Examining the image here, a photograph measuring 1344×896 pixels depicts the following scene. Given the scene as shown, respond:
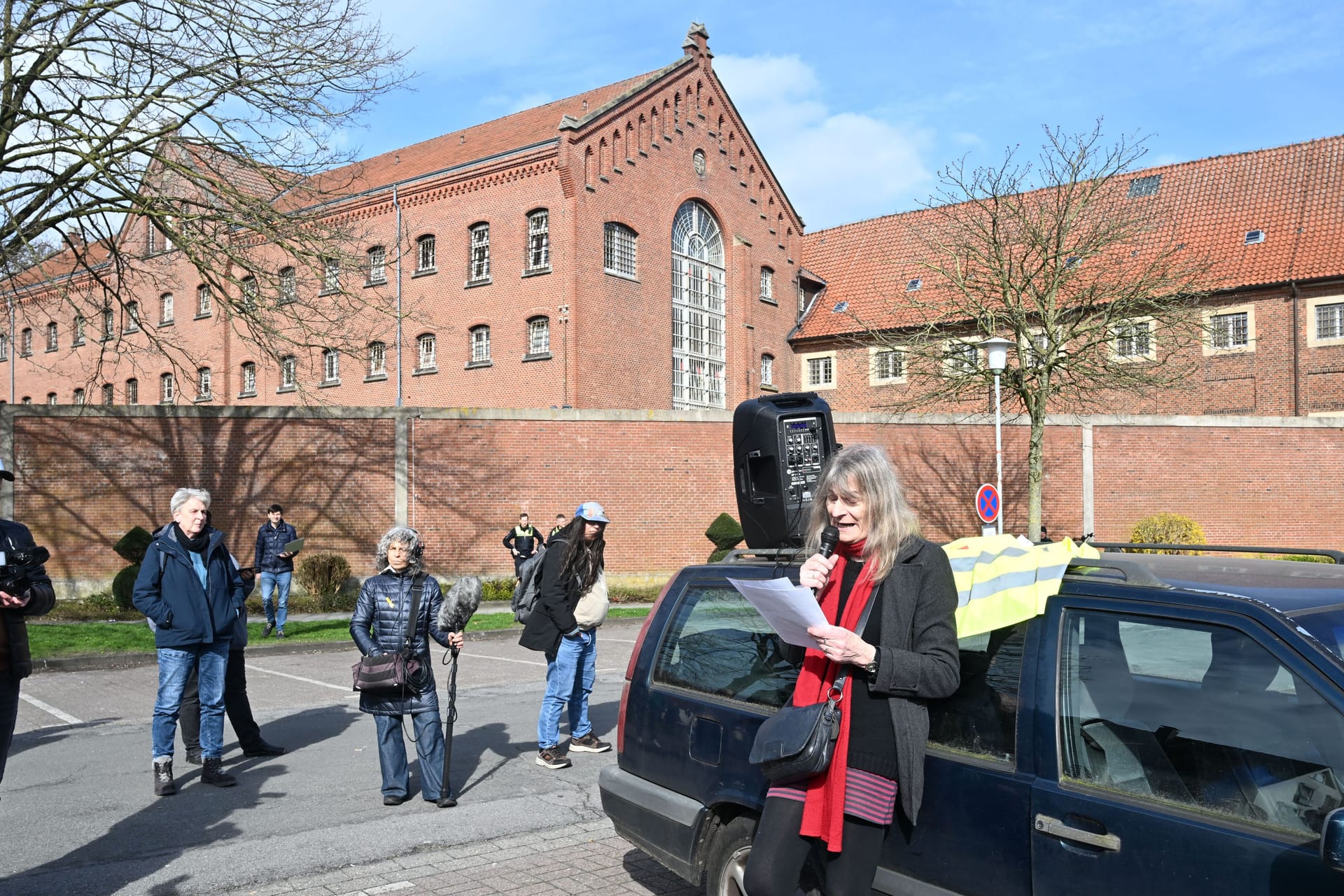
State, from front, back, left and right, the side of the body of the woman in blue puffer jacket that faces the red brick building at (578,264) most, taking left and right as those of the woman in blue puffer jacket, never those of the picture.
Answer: back

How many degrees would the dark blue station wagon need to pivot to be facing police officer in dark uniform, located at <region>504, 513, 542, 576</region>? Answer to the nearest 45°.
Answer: approximately 180°

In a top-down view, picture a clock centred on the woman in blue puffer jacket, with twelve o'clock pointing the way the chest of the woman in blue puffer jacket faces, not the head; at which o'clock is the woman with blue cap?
The woman with blue cap is roughly at 8 o'clock from the woman in blue puffer jacket.

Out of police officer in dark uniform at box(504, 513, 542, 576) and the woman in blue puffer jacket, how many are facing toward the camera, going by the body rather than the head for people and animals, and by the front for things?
2

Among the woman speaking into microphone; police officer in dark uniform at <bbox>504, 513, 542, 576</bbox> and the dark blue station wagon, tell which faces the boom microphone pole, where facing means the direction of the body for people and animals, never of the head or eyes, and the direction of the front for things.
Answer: the police officer in dark uniform

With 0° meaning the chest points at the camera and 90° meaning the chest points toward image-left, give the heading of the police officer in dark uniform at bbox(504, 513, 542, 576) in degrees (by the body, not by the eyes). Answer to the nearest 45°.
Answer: approximately 0°

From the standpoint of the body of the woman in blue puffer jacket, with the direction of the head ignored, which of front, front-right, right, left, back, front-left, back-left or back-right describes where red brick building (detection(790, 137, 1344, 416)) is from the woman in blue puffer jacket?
back-left
